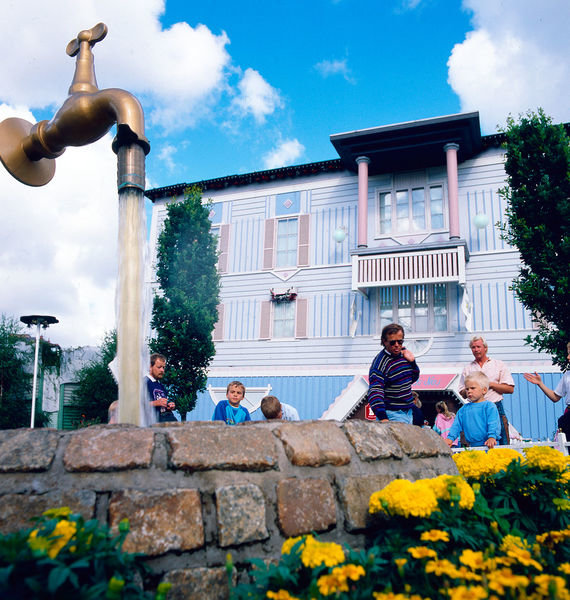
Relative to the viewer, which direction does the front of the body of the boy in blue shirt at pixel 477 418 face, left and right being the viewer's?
facing the viewer and to the left of the viewer

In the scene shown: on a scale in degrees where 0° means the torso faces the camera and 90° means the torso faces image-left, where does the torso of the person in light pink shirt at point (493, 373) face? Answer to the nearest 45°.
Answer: approximately 45°

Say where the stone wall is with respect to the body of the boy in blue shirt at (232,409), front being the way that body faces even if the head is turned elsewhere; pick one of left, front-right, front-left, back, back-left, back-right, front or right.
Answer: front

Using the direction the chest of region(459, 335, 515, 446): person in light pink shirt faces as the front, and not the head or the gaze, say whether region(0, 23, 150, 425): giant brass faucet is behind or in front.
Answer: in front

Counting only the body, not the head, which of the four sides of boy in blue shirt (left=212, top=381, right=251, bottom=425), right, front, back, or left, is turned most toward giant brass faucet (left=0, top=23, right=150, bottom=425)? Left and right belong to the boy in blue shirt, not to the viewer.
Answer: front

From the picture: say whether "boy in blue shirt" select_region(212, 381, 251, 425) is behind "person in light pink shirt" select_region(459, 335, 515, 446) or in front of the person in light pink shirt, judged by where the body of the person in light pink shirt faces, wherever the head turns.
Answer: in front

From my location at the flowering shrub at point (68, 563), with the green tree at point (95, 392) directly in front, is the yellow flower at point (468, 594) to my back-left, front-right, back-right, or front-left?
back-right

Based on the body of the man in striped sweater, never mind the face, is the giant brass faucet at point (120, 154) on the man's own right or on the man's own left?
on the man's own right

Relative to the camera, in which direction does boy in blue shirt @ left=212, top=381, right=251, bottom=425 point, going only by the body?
toward the camera

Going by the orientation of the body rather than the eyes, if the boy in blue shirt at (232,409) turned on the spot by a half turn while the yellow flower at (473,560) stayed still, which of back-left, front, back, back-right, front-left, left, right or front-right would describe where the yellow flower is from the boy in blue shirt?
back

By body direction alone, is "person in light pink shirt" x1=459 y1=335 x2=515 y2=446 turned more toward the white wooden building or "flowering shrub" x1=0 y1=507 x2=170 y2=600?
the flowering shrub

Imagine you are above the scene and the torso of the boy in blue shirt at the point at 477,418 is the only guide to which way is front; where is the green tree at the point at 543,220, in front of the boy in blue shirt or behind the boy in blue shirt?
behind

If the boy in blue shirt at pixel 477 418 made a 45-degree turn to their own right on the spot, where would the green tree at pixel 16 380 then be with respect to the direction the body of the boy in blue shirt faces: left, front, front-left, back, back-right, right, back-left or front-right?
front-right

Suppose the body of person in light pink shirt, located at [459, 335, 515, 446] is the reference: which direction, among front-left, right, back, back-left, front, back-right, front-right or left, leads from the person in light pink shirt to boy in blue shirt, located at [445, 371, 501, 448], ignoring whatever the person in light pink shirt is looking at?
front-left
